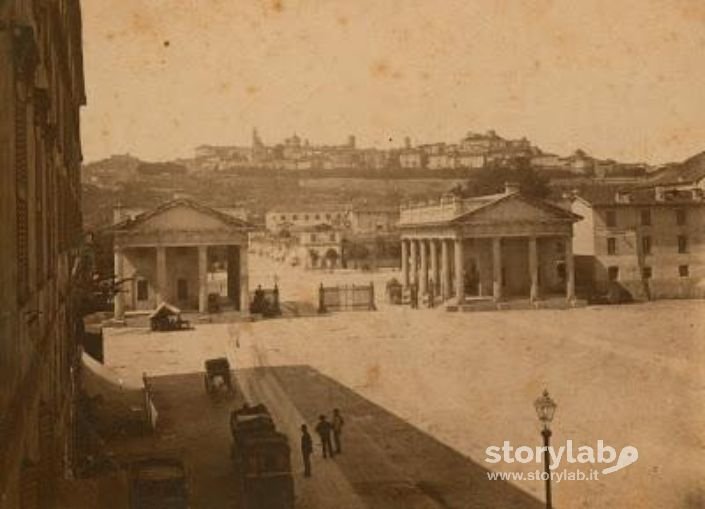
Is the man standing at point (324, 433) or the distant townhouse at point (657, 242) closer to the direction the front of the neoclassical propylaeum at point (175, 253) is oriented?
the man standing

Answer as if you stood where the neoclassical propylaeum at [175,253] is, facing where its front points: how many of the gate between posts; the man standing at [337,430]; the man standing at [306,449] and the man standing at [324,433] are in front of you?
3

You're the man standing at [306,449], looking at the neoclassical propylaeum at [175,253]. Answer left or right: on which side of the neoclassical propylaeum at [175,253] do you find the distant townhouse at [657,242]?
right

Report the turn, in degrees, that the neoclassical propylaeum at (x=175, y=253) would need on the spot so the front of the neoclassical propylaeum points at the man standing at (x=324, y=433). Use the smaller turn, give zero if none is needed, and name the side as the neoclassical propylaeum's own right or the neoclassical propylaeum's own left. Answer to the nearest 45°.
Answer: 0° — it already faces them

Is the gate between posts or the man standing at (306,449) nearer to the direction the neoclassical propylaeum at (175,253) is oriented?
the man standing

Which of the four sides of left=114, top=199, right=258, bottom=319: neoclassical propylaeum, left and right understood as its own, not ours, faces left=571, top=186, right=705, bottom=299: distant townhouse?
left

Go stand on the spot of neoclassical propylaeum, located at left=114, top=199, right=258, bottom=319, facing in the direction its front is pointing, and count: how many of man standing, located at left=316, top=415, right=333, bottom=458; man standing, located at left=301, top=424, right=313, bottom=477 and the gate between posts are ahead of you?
2

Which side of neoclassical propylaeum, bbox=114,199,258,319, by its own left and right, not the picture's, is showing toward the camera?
front

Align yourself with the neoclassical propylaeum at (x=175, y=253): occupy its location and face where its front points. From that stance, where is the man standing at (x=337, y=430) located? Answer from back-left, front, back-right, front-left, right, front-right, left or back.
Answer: front

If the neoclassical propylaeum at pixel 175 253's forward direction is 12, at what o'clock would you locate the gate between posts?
The gate between posts is roughly at 8 o'clock from the neoclassical propylaeum.

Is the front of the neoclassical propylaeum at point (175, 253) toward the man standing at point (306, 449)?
yes
